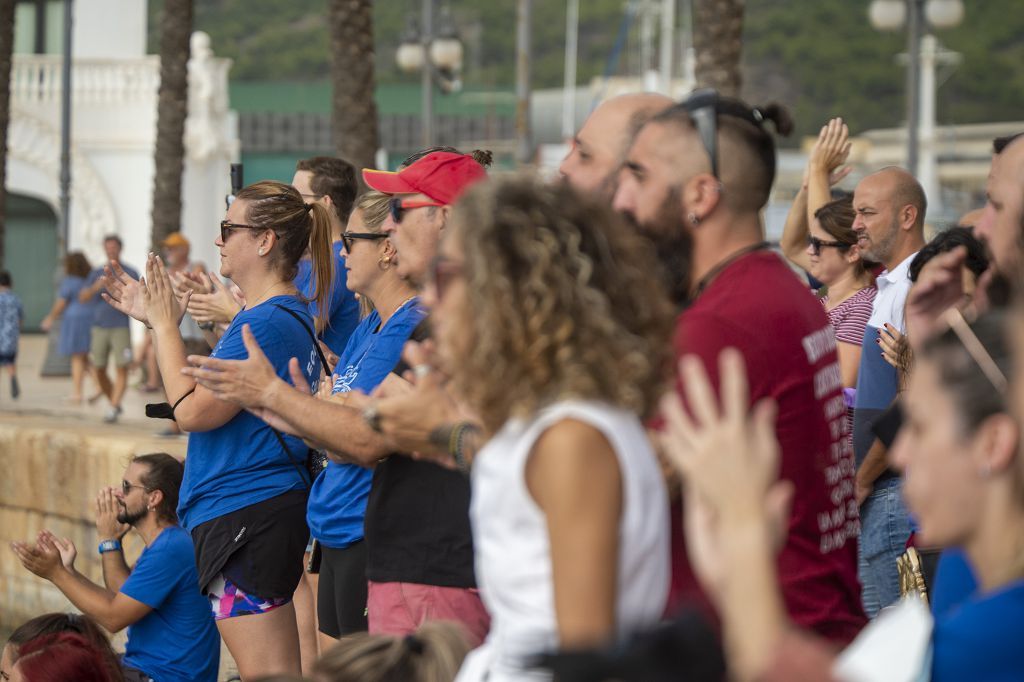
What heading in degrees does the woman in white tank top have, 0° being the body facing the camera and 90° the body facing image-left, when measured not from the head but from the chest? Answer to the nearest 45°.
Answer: approximately 90°

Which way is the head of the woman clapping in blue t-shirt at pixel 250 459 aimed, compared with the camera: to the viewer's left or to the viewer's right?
to the viewer's left

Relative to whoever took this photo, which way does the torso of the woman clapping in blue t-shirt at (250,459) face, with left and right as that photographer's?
facing to the left of the viewer

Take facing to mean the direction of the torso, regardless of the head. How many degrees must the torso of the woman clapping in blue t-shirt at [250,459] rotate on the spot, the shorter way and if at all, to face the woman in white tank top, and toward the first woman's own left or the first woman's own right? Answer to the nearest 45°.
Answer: approximately 90° to the first woman's own left

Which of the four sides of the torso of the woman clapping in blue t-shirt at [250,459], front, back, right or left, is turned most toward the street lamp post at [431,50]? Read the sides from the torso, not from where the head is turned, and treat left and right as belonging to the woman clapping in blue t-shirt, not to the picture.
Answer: right

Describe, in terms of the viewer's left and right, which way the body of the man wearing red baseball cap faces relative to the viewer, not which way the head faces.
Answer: facing to the left of the viewer

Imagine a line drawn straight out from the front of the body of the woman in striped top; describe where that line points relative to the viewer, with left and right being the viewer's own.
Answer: facing to the left of the viewer

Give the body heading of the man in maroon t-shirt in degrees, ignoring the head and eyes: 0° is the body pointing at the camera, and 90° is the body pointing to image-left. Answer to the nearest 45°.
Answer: approximately 90°

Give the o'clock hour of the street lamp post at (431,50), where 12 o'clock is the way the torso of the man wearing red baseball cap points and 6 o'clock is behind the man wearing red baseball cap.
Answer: The street lamp post is roughly at 3 o'clock from the man wearing red baseball cap.
